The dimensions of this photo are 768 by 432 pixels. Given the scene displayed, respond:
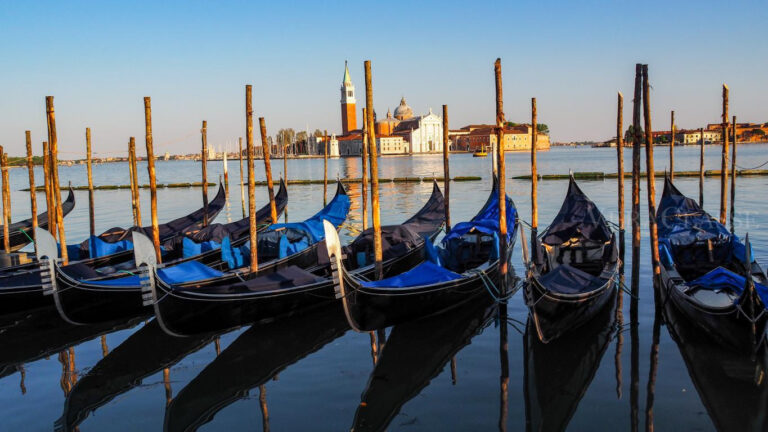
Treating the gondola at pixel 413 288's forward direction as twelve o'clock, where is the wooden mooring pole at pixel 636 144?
The wooden mooring pole is roughly at 7 o'clock from the gondola.

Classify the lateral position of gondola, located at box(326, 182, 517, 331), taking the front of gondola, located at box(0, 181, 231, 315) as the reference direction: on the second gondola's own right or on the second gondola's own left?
on the second gondola's own left

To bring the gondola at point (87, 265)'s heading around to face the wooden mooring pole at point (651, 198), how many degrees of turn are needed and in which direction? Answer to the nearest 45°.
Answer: approximately 90° to its left

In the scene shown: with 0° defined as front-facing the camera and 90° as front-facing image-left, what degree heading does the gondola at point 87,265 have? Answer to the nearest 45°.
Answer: approximately 45°

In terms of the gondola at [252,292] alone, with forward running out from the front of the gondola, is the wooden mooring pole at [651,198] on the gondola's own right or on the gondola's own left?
on the gondola's own left

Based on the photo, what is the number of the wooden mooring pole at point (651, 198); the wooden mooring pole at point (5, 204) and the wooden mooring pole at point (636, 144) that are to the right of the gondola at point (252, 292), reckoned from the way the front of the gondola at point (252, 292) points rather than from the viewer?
1

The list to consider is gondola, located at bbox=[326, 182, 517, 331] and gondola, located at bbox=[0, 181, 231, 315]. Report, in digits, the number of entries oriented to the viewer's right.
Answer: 0

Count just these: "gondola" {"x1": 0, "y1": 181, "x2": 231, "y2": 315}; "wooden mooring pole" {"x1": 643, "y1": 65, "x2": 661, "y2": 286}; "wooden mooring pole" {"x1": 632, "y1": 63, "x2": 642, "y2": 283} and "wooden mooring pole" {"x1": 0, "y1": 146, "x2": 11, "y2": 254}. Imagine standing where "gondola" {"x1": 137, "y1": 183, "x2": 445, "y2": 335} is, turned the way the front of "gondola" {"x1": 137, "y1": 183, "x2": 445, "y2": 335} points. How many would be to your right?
2

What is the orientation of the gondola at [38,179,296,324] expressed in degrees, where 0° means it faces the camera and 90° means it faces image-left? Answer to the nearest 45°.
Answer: approximately 45°

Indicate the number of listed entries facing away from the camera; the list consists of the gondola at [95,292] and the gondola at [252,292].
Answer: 0

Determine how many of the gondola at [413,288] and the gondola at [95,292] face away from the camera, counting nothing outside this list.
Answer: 0

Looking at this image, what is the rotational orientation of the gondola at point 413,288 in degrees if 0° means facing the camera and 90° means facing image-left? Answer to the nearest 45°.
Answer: approximately 45°

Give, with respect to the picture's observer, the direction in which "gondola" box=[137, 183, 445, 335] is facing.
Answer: facing the viewer and to the left of the viewer

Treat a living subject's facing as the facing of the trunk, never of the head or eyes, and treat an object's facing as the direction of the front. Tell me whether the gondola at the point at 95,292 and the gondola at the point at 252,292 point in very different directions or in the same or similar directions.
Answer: same or similar directions

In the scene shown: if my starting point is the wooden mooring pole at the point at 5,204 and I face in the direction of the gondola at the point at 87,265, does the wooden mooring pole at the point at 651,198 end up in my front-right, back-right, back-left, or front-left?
front-left

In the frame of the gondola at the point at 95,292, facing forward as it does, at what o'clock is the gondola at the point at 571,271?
the gondola at the point at 571,271 is roughly at 8 o'clock from the gondola at the point at 95,292.

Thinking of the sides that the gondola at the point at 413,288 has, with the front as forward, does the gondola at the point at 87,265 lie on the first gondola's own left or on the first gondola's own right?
on the first gondola's own right
